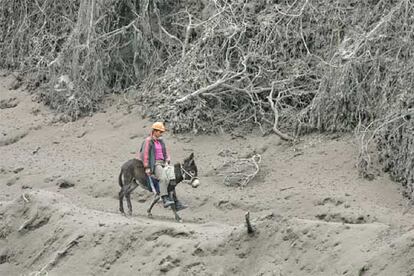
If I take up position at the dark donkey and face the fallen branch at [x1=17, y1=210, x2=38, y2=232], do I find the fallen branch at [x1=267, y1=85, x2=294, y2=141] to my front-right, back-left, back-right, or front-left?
back-right

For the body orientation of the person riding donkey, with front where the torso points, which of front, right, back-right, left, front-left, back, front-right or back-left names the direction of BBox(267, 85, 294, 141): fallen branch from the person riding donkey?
left

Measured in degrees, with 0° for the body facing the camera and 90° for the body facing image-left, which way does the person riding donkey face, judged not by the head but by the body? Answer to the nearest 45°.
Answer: approximately 315°

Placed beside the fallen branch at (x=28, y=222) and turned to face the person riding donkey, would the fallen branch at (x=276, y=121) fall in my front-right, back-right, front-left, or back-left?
front-left

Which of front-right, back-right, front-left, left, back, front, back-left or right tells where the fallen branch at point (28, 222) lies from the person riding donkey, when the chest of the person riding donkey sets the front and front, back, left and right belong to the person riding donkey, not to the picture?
back-right
